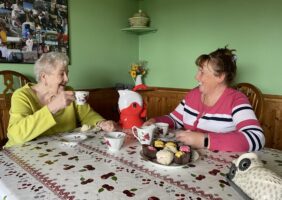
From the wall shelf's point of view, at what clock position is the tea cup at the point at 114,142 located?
The tea cup is roughly at 12 o'clock from the wall shelf.

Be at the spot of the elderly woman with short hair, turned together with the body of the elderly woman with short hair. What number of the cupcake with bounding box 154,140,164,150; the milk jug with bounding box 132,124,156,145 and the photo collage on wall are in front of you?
2

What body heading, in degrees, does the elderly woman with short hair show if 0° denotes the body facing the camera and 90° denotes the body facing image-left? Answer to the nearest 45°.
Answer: approximately 315°

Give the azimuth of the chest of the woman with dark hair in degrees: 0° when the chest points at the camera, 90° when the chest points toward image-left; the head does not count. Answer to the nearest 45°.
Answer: approximately 45°

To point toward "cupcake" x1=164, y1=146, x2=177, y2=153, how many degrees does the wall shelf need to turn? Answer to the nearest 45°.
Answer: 0° — it already faces it

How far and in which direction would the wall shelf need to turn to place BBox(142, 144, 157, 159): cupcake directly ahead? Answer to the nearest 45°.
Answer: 0° — it already faces it
